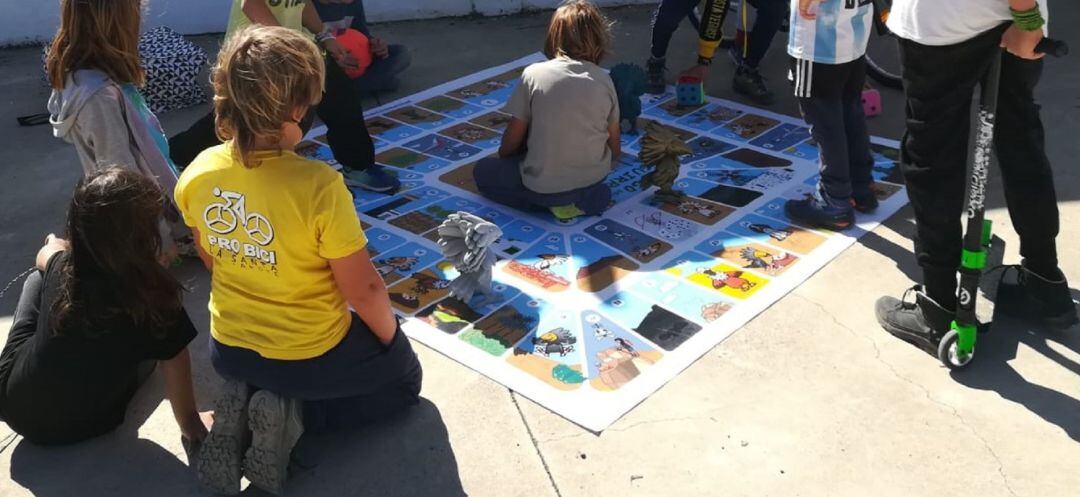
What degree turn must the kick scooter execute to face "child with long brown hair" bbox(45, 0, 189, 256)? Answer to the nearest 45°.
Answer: approximately 45° to its right

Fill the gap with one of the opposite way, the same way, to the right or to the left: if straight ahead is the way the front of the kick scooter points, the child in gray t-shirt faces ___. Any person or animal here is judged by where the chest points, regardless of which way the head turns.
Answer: to the right

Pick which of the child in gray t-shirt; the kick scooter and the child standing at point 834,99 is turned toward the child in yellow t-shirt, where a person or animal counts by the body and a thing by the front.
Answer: the kick scooter

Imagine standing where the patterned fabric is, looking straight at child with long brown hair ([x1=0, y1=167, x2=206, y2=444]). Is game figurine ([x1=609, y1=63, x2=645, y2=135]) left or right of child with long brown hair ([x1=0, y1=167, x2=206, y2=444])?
left

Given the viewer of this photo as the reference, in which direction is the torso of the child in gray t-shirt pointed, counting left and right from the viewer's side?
facing away from the viewer

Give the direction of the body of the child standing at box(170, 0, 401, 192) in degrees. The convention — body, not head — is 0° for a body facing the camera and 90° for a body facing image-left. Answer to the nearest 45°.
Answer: approximately 315°

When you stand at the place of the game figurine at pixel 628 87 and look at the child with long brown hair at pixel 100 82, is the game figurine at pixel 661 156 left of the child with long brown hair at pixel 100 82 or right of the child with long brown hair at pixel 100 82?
left

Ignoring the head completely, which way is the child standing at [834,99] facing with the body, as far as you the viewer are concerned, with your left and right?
facing away from the viewer and to the left of the viewer

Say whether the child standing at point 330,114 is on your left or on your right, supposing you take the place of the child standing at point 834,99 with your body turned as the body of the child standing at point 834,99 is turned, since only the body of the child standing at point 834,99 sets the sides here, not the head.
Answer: on your left

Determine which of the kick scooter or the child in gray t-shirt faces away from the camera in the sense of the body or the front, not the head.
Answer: the child in gray t-shirt

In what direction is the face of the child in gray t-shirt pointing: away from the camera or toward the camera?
away from the camera

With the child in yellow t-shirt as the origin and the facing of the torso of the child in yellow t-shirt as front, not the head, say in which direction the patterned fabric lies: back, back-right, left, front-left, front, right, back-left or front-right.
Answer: front-left

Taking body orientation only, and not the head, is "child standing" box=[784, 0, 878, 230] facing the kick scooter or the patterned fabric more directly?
the patterned fabric

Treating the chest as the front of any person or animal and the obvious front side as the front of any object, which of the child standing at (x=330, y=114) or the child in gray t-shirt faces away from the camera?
the child in gray t-shirt

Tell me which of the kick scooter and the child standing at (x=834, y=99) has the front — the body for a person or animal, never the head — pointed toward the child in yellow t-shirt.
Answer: the kick scooter

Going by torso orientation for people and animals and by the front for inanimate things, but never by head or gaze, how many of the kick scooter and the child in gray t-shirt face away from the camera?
1

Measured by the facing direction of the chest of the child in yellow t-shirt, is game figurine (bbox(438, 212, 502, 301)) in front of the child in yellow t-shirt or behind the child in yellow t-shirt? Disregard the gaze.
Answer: in front

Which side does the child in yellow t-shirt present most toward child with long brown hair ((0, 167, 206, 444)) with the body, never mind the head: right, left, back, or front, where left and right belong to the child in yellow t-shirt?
left
